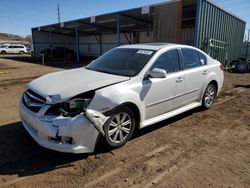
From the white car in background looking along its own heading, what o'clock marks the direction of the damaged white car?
The damaged white car is roughly at 9 o'clock from the white car in background.

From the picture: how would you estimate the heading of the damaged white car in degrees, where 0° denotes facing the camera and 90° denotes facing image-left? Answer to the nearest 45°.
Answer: approximately 45°

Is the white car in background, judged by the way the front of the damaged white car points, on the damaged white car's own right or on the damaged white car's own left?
on the damaged white car's own right

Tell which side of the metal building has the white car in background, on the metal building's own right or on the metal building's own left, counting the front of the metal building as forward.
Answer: on the metal building's own right

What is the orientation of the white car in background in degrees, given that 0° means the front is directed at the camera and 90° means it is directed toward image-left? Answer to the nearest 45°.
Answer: approximately 90°

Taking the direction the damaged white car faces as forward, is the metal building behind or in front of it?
behind

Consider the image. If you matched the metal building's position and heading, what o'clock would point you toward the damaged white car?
The damaged white car is roughly at 11 o'clock from the metal building.
